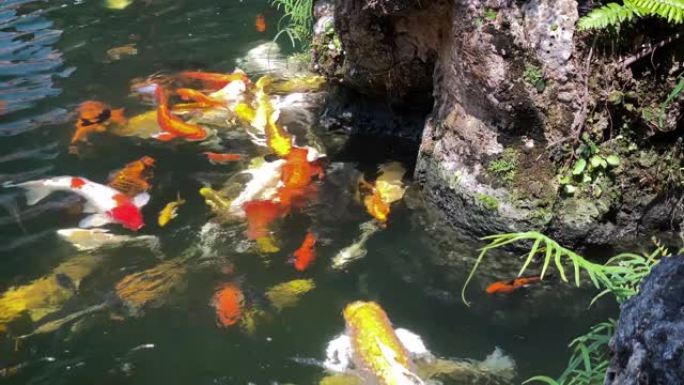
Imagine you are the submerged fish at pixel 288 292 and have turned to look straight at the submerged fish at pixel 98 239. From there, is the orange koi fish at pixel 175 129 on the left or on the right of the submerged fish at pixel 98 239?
right

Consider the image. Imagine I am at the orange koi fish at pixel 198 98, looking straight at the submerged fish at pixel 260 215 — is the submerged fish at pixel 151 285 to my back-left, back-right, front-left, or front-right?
front-right

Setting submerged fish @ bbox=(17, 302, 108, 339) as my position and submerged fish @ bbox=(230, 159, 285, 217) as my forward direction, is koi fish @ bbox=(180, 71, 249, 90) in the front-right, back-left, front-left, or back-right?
front-left
